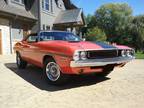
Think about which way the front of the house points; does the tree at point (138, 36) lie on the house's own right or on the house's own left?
on the house's own left

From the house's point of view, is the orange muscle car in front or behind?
in front

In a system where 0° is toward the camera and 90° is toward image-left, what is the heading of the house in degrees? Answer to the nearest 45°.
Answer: approximately 315°

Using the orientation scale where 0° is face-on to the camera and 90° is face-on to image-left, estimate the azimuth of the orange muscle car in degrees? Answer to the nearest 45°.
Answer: approximately 315°

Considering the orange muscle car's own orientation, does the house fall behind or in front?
behind

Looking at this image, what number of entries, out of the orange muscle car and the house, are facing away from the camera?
0

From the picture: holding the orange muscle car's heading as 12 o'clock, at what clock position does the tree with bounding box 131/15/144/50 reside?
The tree is roughly at 8 o'clock from the orange muscle car.
